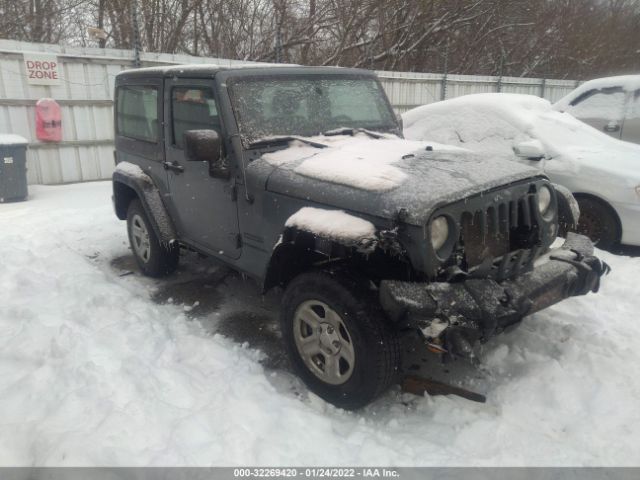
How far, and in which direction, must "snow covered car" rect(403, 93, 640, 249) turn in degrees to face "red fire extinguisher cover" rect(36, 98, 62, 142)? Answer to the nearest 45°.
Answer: approximately 135° to its right

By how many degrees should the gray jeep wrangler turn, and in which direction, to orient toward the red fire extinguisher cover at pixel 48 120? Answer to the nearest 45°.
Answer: approximately 180°

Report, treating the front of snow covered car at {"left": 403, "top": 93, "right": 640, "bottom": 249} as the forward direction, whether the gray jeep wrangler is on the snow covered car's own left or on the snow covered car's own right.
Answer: on the snow covered car's own right

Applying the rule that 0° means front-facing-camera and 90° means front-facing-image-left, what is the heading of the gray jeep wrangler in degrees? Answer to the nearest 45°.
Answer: approximately 315°

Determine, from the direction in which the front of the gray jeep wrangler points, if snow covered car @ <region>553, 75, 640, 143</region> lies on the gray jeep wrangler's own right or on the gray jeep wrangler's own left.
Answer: on the gray jeep wrangler's own left

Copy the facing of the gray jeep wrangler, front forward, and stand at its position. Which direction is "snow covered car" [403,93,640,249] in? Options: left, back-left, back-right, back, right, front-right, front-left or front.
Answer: left

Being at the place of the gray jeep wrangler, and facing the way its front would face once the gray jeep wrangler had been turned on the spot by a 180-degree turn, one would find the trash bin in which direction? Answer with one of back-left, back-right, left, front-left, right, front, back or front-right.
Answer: front
